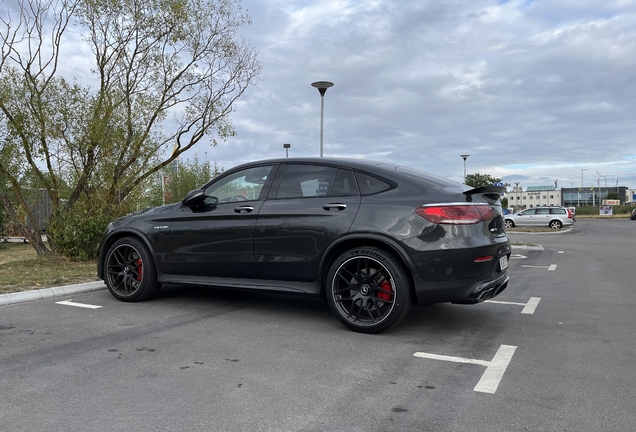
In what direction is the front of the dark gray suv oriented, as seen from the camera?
facing away from the viewer and to the left of the viewer

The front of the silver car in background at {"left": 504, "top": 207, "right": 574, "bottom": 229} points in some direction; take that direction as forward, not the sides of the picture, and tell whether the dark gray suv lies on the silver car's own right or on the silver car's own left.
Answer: on the silver car's own left

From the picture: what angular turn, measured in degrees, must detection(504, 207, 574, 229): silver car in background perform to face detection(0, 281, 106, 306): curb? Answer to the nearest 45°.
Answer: approximately 90° to its left

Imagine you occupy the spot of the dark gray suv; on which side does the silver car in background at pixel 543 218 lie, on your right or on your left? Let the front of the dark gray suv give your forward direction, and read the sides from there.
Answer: on your right

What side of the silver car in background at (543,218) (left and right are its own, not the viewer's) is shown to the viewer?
left

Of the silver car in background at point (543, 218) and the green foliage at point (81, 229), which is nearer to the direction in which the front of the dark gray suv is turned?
the green foliage

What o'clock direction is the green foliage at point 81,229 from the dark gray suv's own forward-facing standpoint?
The green foliage is roughly at 12 o'clock from the dark gray suv.
